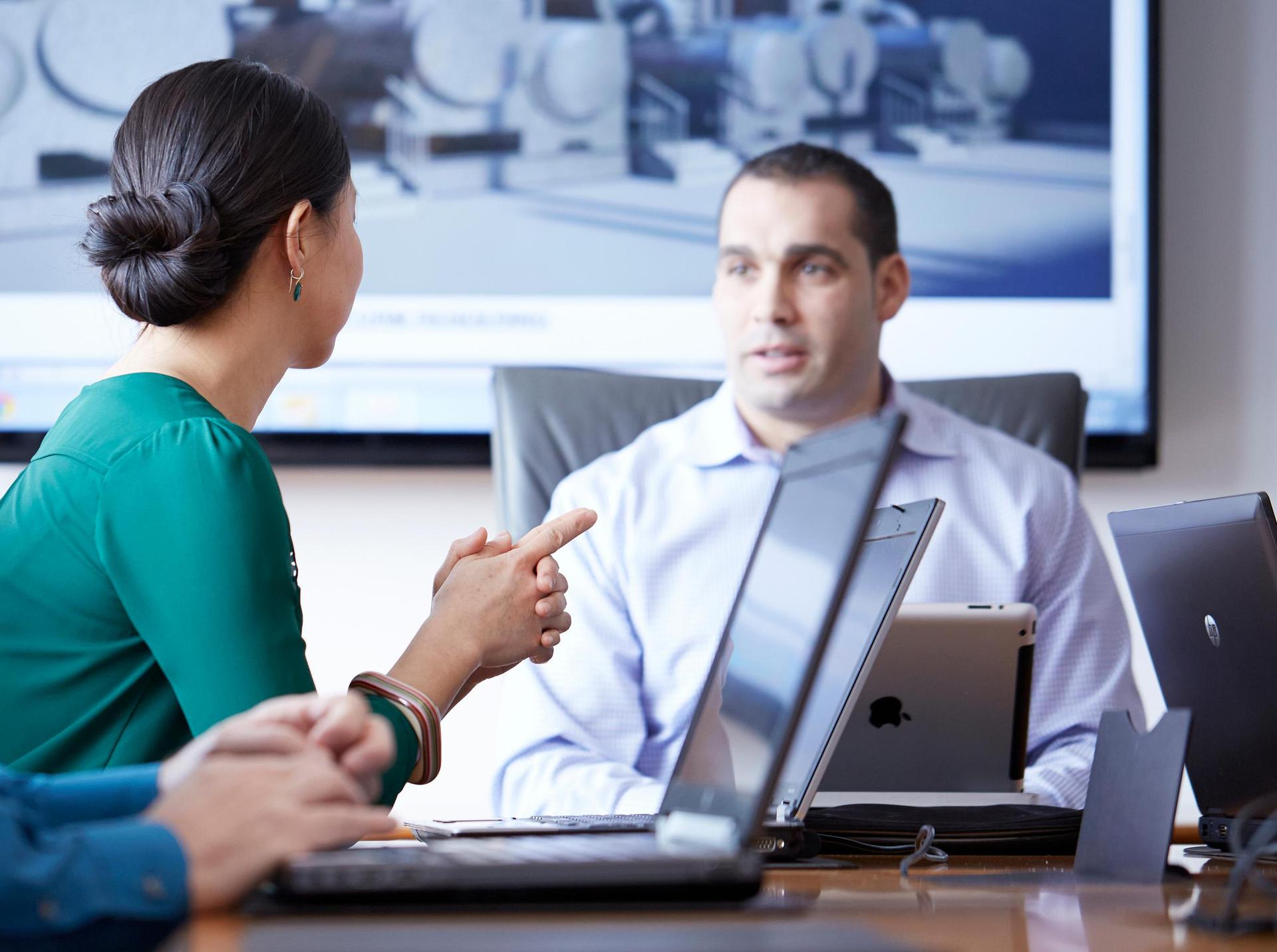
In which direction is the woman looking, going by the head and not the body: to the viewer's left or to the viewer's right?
to the viewer's right

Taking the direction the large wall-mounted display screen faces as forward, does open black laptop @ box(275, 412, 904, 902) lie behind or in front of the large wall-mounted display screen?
in front

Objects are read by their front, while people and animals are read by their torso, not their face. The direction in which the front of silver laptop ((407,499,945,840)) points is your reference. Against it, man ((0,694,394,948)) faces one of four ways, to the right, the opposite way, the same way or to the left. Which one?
the opposite way

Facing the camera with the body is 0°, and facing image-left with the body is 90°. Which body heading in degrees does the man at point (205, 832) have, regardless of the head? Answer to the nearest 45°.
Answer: approximately 270°

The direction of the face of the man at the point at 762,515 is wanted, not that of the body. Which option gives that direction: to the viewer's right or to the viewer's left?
to the viewer's left

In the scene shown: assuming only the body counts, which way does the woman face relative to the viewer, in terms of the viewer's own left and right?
facing away from the viewer and to the right of the viewer

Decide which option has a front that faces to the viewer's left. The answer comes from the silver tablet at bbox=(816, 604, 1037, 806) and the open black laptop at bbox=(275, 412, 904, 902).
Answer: the open black laptop at bbox=(275, 412, 904, 902)

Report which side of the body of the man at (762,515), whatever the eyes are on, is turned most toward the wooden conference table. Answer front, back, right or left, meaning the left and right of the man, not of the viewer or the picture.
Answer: front

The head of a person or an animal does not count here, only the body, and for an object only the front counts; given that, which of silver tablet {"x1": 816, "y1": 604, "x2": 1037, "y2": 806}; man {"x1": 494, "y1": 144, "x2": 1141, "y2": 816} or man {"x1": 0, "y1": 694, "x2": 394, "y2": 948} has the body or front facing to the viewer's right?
man {"x1": 0, "y1": 694, "x2": 394, "y2": 948}

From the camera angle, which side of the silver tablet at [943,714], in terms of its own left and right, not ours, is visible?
back

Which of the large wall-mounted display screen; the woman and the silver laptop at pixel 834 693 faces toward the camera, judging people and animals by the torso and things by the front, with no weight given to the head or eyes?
the large wall-mounted display screen

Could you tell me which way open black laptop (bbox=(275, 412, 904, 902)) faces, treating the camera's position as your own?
facing to the left of the viewer

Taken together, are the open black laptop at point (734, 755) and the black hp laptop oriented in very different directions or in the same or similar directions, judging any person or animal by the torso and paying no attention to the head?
very different directions
